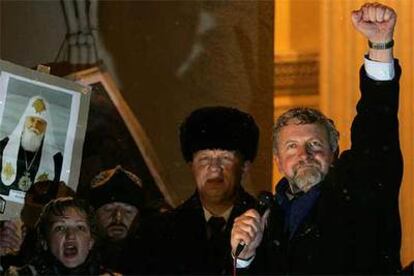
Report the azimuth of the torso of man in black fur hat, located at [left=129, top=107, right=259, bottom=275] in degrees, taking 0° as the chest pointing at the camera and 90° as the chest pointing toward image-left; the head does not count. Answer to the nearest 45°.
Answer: approximately 0°

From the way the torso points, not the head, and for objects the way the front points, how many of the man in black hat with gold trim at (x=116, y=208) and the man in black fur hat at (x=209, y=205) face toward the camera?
2

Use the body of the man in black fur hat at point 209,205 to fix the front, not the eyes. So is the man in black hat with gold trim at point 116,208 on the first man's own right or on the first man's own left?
on the first man's own right

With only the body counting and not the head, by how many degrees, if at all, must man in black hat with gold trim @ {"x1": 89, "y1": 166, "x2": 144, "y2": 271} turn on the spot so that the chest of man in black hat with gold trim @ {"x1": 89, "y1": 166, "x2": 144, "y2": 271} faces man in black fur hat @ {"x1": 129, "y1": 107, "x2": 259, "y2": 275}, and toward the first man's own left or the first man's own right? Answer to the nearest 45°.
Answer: approximately 45° to the first man's own left

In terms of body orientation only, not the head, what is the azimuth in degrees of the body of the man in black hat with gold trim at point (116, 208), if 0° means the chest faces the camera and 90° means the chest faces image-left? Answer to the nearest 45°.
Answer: approximately 0°
